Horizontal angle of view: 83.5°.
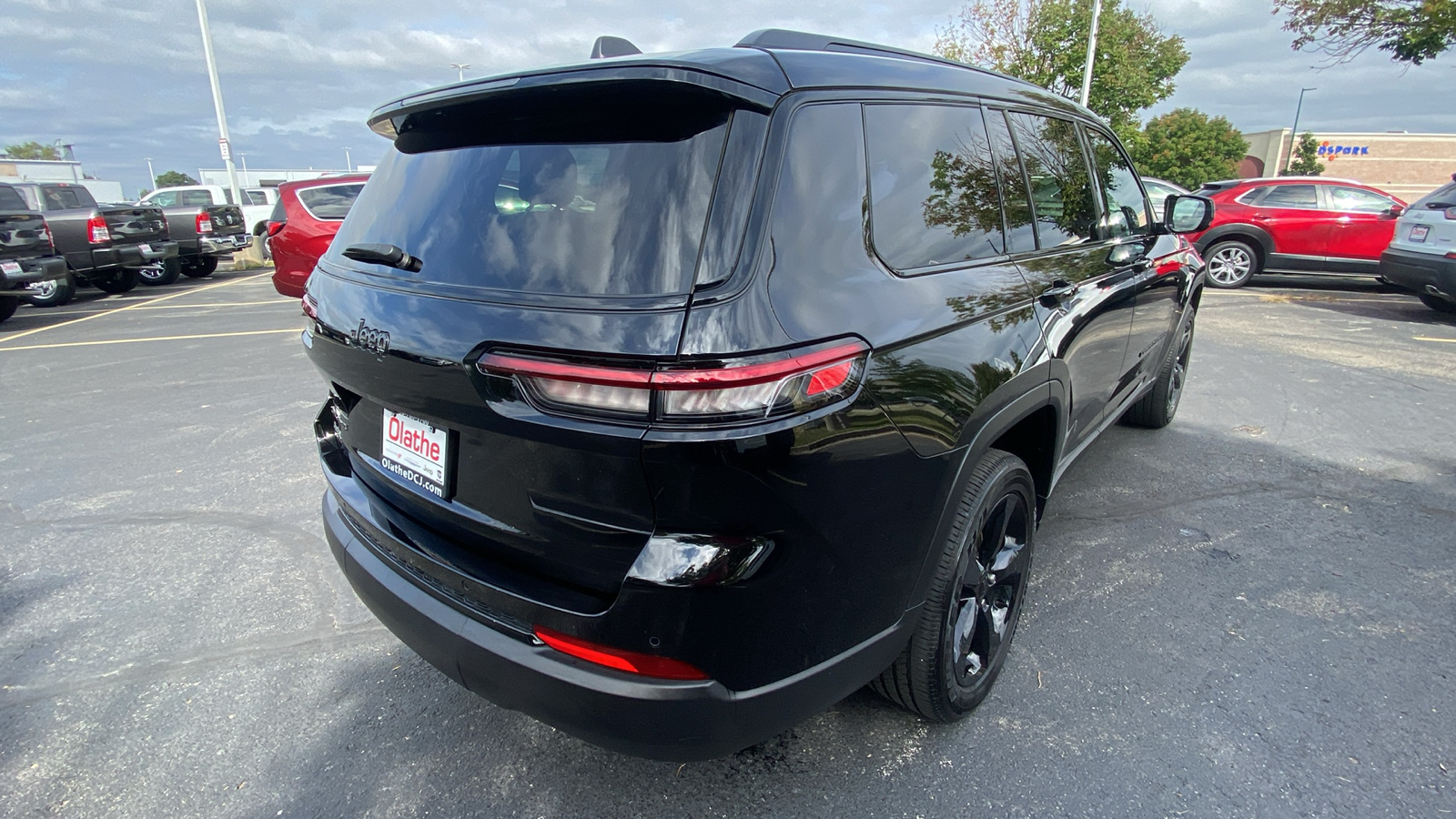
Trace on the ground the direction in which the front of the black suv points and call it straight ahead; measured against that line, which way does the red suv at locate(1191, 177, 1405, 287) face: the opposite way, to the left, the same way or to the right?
to the right

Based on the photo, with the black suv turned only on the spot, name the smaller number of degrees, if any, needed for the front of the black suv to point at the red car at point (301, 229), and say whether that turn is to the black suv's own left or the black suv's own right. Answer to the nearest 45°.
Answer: approximately 90° to the black suv's own left

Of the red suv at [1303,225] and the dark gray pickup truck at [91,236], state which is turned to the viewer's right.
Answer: the red suv

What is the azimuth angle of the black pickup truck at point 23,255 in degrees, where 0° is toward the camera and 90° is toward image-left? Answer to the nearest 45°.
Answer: approximately 135°

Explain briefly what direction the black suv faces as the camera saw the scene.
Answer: facing away from the viewer and to the right of the viewer

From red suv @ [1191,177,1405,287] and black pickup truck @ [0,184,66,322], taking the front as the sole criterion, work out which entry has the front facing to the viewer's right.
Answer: the red suv

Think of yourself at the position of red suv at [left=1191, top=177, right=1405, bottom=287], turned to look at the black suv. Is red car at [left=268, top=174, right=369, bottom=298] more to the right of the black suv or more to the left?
right

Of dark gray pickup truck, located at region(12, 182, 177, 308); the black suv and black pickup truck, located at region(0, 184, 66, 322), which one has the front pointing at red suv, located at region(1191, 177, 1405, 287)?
the black suv

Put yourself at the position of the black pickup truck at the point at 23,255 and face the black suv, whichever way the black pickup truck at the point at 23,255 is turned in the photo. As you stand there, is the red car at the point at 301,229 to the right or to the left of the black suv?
left

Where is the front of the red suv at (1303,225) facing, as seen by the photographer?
facing to the right of the viewer

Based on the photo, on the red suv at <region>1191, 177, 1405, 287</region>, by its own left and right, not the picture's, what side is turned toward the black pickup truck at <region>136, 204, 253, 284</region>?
back

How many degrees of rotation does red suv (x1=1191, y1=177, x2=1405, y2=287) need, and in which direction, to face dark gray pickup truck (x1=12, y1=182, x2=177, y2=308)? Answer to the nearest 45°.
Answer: approximately 135° to its right

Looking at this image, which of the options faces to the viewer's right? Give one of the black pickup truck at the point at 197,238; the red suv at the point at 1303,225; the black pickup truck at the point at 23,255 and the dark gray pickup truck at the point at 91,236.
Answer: the red suv

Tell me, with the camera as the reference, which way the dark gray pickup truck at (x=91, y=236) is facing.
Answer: facing away from the viewer and to the left of the viewer

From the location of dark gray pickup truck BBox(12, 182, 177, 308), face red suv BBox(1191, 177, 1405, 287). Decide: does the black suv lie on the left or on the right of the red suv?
right
